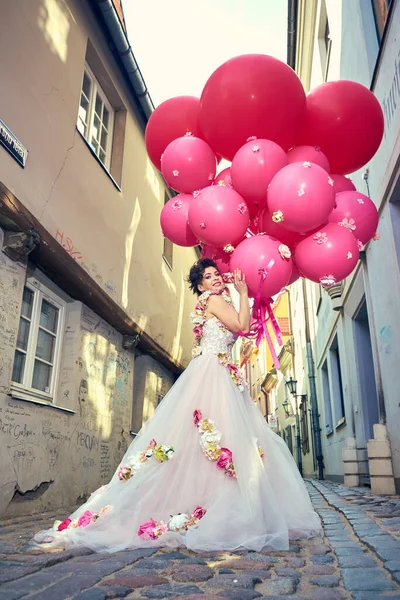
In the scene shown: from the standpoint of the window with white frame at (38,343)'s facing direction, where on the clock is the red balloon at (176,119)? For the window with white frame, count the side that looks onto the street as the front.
The red balloon is roughly at 1 o'clock from the window with white frame.

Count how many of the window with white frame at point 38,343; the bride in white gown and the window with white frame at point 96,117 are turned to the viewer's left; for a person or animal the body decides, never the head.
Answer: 0

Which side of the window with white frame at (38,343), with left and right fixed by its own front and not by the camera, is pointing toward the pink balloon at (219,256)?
front

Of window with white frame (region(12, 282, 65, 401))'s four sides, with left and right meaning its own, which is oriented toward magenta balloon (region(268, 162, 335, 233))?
front

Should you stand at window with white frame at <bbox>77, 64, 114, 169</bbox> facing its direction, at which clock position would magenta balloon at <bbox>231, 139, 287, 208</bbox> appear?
The magenta balloon is roughly at 1 o'clock from the window with white frame.

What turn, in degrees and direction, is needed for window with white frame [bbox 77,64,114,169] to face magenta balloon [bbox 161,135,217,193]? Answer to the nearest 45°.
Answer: approximately 45° to its right

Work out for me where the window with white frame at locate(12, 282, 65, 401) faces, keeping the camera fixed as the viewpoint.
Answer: facing the viewer and to the right of the viewer

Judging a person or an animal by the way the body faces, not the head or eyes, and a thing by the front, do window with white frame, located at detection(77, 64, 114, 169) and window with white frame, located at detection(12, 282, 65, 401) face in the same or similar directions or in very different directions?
same or similar directions

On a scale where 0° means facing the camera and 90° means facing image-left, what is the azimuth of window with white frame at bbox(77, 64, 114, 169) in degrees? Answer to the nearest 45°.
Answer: approximately 315°

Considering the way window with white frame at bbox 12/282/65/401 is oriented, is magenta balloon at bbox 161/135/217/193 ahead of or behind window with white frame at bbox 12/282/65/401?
ahead
